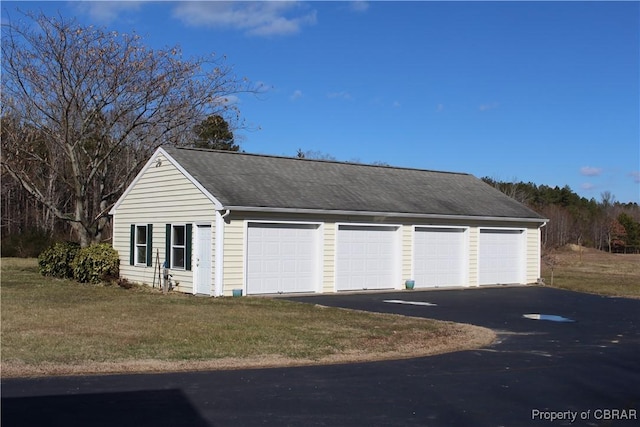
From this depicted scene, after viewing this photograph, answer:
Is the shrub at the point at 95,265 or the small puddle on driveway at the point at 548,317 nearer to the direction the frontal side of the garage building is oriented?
the small puddle on driveway

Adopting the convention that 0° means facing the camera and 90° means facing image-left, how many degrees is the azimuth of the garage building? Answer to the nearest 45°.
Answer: approximately 315°

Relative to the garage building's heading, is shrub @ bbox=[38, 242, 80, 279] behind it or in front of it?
behind

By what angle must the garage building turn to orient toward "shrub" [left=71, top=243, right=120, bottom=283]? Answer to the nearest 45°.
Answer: approximately 135° to its right

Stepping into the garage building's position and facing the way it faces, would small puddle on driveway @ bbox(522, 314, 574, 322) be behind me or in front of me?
in front
